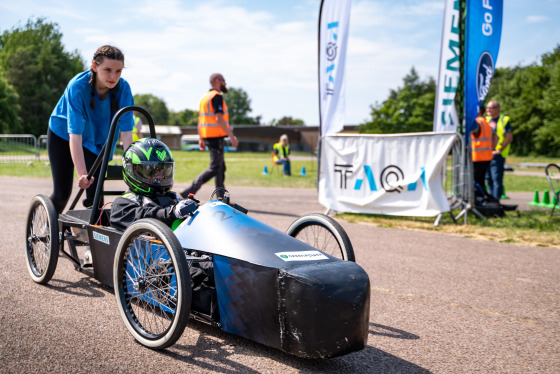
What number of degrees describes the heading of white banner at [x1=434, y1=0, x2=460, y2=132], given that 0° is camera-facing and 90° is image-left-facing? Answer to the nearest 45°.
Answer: approximately 0°

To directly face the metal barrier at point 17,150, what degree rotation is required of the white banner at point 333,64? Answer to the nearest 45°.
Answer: approximately 135° to its right

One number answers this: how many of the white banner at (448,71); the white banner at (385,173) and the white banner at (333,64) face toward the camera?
3

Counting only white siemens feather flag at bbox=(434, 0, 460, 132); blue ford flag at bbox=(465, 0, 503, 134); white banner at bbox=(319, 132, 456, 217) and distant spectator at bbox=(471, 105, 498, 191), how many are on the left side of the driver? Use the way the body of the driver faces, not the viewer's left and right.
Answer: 4

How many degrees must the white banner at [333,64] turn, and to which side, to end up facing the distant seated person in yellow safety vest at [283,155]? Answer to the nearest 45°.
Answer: approximately 180°

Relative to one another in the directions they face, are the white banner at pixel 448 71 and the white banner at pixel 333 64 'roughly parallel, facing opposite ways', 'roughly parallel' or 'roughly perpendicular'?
roughly parallel

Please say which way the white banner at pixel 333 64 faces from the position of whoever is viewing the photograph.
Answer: facing the viewer

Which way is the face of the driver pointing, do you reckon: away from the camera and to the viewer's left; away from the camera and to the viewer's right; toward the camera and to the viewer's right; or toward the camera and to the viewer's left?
toward the camera and to the viewer's right

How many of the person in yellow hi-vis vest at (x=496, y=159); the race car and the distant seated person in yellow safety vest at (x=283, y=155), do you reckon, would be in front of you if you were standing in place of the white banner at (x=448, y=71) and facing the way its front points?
1

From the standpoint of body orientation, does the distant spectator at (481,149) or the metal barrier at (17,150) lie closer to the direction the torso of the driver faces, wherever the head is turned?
the distant spectator

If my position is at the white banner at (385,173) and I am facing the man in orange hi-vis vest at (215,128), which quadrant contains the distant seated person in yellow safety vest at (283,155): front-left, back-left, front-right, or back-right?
front-right

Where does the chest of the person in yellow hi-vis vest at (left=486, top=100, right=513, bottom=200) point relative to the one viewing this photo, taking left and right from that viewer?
facing the viewer and to the left of the viewer

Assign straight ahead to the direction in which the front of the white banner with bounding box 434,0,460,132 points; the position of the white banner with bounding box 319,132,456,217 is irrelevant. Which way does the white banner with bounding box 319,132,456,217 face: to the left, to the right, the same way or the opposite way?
the same way

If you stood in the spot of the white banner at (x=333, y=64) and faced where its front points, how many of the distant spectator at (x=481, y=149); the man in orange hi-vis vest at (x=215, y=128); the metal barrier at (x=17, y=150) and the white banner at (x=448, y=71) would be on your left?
2

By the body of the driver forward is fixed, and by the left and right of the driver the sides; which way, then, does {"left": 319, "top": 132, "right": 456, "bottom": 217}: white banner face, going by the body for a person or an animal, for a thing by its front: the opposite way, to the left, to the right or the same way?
to the right

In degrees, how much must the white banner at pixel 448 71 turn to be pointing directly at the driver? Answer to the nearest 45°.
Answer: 0° — it already faces them

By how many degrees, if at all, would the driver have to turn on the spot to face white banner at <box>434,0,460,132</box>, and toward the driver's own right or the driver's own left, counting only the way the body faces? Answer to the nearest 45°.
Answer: approximately 90° to the driver's own left
